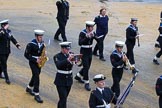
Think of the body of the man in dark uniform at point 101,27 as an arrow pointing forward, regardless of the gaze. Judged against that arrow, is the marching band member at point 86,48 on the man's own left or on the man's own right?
on the man's own right

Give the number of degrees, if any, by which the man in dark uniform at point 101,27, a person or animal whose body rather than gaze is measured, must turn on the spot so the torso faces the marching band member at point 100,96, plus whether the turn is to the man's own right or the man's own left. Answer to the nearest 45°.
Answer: approximately 45° to the man's own right
